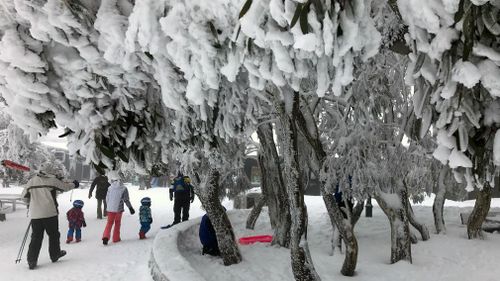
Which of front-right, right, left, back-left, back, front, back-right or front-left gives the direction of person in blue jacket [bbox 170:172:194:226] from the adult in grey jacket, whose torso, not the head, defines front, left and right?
front

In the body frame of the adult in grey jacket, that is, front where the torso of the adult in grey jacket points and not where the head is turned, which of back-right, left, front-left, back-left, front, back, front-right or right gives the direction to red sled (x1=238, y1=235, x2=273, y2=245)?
front-right

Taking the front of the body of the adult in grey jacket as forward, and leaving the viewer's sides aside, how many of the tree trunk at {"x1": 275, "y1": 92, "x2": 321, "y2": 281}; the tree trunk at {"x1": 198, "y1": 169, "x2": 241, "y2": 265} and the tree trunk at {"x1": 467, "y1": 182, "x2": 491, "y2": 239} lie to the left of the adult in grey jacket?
0

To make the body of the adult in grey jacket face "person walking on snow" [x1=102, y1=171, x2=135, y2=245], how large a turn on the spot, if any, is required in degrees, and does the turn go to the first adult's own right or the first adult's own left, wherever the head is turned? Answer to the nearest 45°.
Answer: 0° — they already face them

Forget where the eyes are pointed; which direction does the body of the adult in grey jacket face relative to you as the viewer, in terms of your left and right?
facing away from the viewer and to the right of the viewer

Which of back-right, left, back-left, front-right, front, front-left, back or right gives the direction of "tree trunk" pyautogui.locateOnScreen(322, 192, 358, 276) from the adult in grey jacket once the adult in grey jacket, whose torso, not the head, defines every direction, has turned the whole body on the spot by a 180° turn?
left

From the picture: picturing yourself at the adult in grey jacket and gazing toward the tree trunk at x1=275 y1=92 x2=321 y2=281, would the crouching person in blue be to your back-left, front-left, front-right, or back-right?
front-left

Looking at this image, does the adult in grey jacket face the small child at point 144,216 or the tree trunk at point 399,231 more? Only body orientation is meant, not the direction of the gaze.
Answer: the small child

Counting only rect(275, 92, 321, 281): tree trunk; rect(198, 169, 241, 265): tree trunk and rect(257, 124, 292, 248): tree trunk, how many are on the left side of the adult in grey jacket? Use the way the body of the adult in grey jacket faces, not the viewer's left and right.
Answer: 0

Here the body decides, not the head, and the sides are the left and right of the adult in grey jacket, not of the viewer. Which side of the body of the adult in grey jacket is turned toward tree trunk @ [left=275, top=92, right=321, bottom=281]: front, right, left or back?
right

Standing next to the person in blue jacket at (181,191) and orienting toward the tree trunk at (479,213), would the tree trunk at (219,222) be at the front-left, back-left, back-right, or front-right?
front-right

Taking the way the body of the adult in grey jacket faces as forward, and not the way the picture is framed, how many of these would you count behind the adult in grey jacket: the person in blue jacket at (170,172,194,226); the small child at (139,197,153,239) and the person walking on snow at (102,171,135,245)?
0

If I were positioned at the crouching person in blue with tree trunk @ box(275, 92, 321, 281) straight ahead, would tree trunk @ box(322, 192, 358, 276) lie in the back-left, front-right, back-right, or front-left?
front-left
